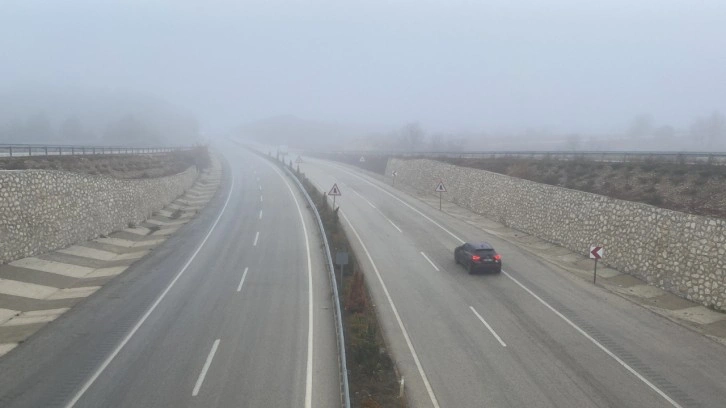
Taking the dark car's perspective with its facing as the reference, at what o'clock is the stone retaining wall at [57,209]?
The stone retaining wall is roughly at 10 o'clock from the dark car.

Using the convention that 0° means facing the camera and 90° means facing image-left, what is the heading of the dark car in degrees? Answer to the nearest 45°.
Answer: approximately 135°

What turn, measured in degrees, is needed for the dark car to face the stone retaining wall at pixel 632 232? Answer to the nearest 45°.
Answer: approximately 135° to its right
